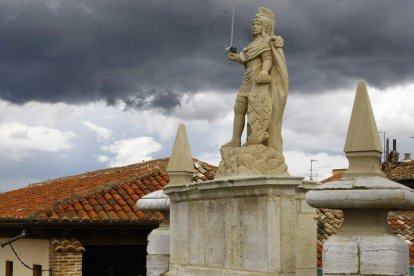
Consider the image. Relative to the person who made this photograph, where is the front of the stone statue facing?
facing the viewer and to the left of the viewer

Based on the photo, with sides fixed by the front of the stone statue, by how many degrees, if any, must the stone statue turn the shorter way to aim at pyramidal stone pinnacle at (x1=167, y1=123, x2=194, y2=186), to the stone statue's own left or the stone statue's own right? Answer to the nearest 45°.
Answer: approximately 90° to the stone statue's own right
